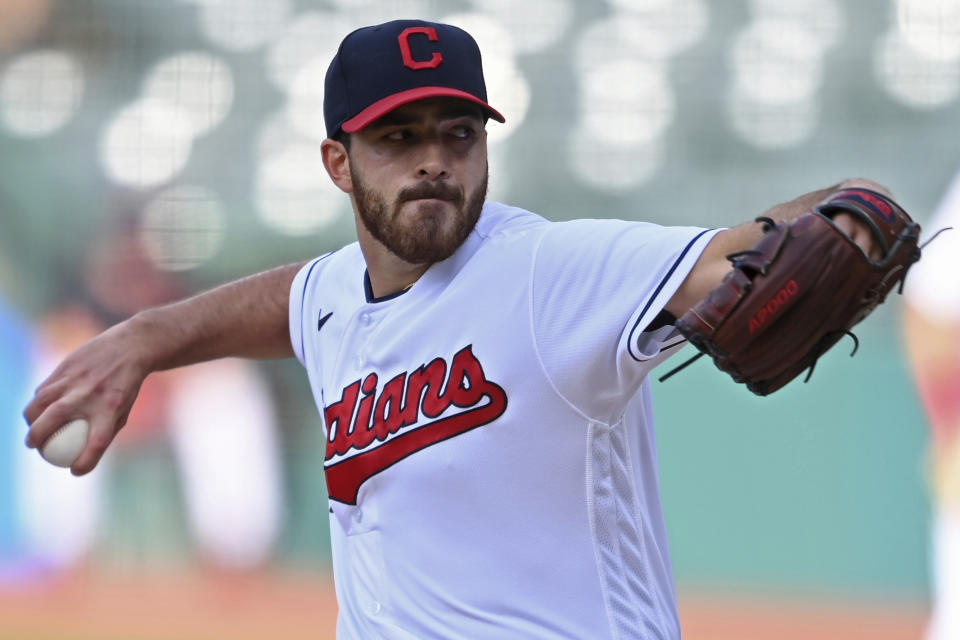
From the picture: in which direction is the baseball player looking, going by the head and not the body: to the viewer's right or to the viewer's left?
to the viewer's right

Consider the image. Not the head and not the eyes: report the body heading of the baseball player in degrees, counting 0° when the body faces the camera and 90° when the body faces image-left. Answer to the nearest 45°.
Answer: approximately 45°
